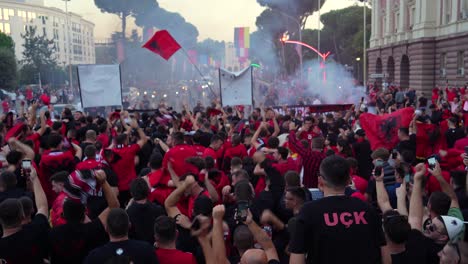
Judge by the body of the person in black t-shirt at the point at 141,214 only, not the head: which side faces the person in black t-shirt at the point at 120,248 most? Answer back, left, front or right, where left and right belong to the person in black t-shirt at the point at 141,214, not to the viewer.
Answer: back

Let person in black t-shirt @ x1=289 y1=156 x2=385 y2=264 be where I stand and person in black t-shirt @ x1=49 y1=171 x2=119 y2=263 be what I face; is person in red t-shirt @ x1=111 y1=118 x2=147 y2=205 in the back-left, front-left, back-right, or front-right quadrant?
front-right

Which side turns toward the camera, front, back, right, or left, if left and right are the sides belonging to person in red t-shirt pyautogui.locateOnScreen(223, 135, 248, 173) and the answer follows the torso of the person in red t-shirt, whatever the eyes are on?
back

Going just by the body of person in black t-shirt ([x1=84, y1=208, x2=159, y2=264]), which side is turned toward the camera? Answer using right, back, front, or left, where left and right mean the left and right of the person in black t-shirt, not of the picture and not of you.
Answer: back

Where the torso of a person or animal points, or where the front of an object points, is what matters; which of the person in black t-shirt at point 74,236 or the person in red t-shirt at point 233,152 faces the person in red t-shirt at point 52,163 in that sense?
the person in black t-shirt

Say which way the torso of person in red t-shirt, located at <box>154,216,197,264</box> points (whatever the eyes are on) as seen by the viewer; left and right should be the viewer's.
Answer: facing away from the viewer

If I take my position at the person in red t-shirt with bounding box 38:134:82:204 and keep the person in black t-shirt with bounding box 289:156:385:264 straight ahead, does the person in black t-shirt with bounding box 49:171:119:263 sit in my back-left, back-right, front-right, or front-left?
front-right

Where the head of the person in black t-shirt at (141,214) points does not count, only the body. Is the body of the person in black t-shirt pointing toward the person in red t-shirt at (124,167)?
yes

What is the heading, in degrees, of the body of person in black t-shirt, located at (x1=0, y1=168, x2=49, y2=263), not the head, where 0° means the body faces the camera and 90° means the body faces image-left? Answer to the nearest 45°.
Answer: approximately 180°

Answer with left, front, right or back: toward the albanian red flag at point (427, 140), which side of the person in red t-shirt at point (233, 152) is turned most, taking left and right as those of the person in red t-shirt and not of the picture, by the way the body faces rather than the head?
right

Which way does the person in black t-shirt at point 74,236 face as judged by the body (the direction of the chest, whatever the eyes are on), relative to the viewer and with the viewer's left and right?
facing away from the viewer

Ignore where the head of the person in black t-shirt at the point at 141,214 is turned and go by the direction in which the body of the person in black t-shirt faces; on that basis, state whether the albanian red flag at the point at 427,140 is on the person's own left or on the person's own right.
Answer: on the person's own right

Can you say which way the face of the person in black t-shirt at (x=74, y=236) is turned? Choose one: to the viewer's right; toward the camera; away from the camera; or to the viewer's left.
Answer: away from the camera

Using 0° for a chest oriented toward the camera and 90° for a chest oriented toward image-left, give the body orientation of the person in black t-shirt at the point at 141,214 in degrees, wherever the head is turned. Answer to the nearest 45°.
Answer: approximately 180°

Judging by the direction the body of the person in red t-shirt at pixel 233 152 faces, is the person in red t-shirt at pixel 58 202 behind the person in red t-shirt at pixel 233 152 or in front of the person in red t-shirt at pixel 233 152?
behind

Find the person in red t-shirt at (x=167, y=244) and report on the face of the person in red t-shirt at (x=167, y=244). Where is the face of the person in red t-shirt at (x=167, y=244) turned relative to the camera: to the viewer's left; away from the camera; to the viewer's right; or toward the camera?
away from the camera

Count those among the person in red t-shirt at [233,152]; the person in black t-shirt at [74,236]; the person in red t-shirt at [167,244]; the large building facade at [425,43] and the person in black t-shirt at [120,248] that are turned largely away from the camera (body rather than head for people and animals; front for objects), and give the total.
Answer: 4
